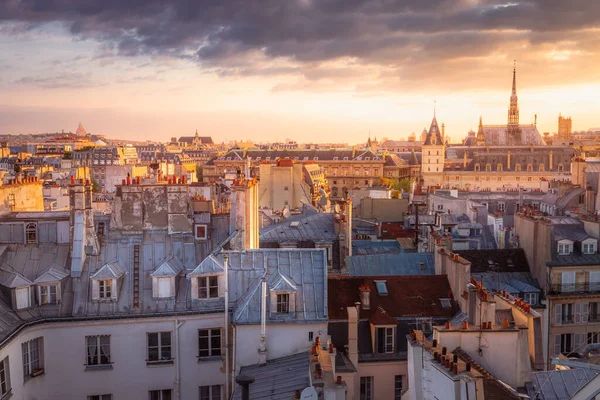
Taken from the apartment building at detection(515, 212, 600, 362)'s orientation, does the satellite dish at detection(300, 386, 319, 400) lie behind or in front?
in front

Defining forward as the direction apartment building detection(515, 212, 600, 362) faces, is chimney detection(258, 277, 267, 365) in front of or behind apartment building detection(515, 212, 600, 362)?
in front

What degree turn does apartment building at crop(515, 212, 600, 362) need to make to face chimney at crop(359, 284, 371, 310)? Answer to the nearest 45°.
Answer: approximately 45° to its right

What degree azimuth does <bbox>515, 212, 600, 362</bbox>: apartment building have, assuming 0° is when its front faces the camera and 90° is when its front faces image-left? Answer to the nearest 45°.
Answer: approximately 0°

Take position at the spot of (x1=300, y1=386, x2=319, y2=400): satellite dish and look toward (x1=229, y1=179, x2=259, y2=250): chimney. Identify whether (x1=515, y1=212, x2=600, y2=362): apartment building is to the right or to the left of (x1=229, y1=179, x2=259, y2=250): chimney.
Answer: right
